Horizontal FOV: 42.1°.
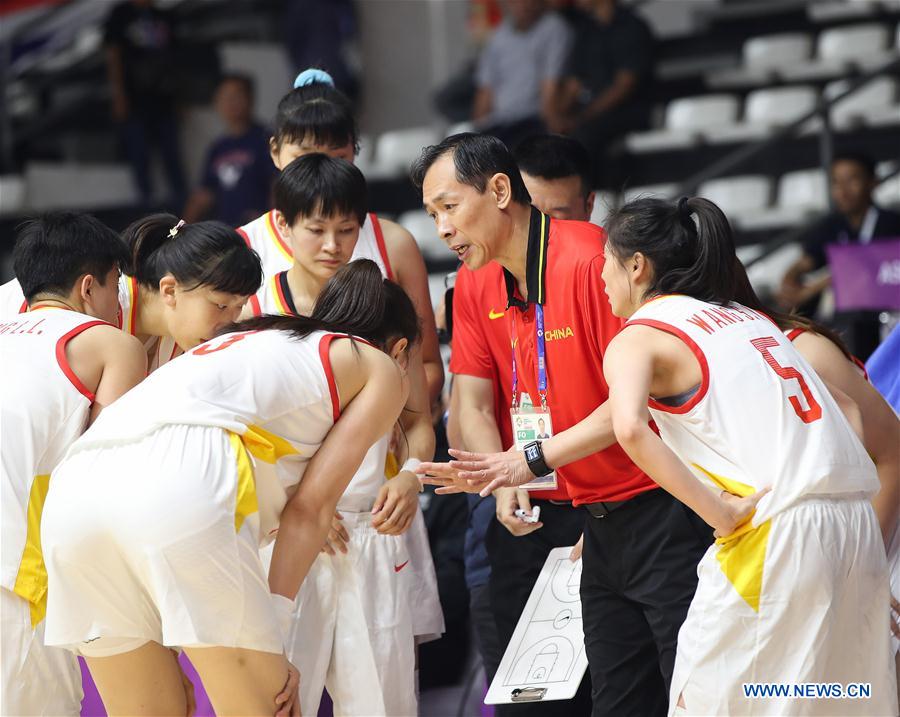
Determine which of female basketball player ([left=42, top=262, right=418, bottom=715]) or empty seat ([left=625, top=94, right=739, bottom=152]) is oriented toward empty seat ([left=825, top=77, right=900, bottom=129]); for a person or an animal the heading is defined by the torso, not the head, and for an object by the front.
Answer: the female basketball player

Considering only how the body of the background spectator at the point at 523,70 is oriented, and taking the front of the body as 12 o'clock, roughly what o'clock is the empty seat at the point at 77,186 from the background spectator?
The empty seat is roughly at 2 o'clock from the background spectator.

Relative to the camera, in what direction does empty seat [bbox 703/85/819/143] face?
facing the viewer and to the left of the viewer

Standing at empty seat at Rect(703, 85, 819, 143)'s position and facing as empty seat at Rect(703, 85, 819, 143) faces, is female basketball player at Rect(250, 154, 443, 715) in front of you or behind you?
in front

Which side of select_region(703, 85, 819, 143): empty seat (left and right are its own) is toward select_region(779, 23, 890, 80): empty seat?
back

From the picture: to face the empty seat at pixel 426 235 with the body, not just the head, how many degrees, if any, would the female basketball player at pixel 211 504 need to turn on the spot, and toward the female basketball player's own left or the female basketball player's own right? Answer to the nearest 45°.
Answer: approximately 45° to the female basketball player's own left

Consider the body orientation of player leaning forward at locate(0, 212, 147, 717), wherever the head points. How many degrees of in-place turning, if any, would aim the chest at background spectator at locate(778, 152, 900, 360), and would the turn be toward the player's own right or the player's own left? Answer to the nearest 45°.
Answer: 0° — they already face them

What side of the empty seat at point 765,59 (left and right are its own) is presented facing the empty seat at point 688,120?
front

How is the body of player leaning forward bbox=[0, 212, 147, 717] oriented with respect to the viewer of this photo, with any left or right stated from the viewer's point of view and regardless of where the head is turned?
facing away from the viewer and to the right of the viewer

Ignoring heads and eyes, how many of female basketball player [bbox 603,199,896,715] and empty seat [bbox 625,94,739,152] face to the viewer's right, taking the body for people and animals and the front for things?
0

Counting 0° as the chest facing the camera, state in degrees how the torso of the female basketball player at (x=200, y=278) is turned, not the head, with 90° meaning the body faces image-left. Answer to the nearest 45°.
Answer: approximately 315°

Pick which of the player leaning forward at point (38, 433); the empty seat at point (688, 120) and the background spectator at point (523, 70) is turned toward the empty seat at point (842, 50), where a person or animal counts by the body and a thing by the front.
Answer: the player leaning forward

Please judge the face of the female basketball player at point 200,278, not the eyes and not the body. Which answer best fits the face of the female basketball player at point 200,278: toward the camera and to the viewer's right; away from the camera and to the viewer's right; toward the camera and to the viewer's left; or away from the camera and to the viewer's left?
toward the camera and to the viewer's right

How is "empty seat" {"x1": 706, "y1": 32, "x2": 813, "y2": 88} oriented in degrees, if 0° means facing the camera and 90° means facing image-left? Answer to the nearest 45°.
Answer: approximately 45°

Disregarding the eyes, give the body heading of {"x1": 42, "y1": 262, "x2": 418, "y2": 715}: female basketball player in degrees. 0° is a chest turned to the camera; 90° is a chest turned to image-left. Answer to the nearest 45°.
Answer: approximately 225°
